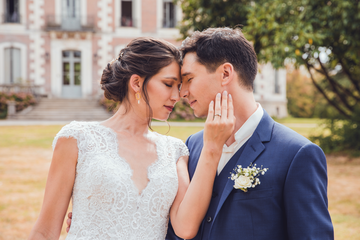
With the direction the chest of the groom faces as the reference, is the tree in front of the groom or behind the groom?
behind

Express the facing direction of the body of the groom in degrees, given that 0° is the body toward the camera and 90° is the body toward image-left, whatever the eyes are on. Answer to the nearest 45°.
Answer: approximately 45°

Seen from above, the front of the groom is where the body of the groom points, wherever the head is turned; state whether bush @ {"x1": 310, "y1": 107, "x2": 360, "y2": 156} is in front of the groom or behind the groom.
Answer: behind
